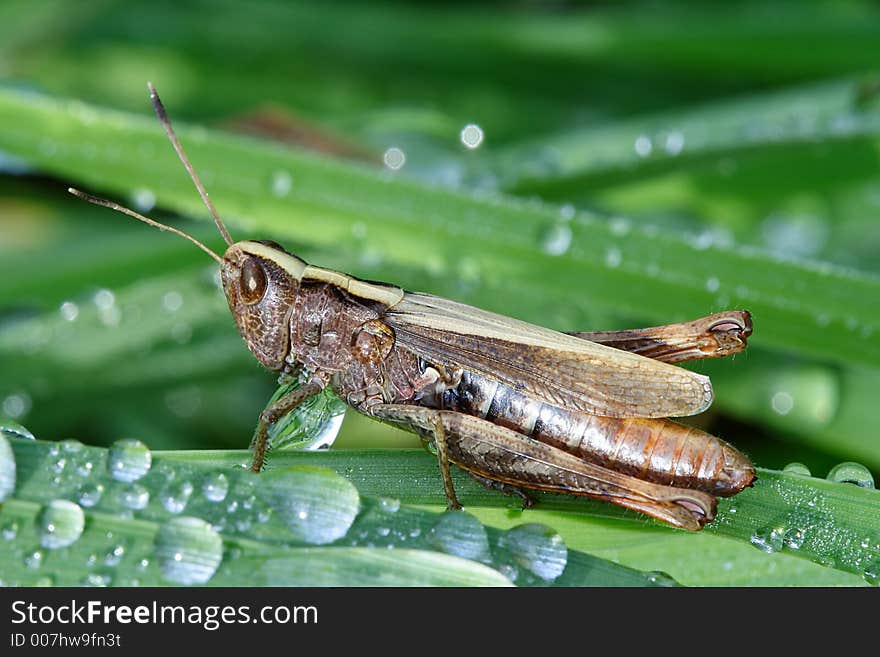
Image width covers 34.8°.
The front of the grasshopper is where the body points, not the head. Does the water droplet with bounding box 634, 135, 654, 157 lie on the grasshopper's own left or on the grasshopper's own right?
on the grasshopper's own right

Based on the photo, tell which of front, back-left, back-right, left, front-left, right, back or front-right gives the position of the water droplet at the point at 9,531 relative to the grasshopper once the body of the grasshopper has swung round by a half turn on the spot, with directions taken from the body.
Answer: back-right

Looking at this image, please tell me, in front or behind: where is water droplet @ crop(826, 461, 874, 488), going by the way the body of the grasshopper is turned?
behind

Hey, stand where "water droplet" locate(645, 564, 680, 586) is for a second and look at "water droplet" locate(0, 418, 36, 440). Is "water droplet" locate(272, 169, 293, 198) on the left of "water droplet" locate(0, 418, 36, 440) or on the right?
right

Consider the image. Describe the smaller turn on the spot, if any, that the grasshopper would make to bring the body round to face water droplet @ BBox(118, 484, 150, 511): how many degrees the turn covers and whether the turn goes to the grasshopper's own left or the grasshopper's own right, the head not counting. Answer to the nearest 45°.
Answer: approximately 45° to the grasshopper's own left

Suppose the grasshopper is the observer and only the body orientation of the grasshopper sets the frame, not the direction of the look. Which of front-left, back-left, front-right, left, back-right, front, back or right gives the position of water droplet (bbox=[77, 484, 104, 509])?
front-left

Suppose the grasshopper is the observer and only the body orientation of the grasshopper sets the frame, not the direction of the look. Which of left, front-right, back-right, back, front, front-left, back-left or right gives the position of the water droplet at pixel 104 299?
front-right

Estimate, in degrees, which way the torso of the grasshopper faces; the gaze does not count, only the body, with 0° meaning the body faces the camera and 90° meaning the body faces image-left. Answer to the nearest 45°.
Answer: approximately 90°
